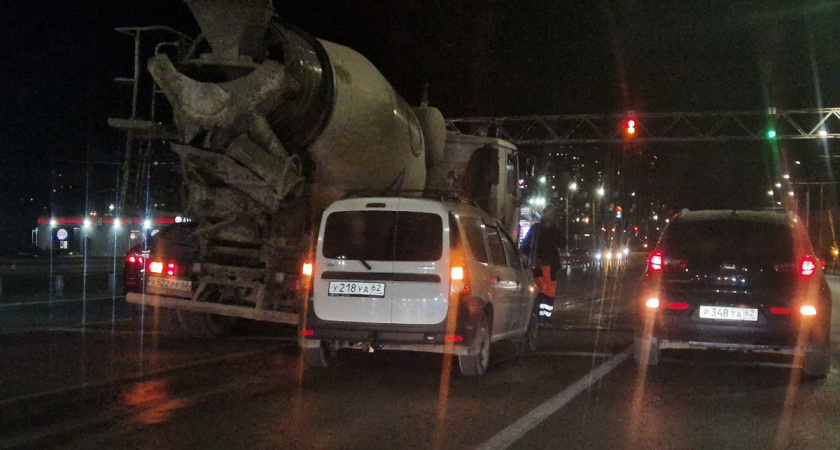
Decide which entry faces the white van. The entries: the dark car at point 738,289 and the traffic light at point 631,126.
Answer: the traffic light

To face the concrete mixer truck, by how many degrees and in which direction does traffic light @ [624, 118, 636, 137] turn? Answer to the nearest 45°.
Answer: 0° — it already faces it

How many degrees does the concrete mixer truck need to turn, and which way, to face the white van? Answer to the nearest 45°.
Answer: approximately 90° to its right

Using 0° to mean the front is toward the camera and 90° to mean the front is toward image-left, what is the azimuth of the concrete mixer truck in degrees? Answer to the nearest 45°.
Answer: approximately 225°

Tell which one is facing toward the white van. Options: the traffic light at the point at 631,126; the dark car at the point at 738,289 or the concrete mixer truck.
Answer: the traffic light

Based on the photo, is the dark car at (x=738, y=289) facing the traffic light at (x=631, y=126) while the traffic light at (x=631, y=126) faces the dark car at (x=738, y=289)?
yes

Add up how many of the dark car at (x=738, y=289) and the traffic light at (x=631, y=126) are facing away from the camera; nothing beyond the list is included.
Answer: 1

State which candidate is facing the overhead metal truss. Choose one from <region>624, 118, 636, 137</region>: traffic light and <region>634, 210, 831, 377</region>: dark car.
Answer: the dark car

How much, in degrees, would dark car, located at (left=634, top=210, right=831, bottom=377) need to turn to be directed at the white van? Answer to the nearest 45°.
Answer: approximately 135° to its left

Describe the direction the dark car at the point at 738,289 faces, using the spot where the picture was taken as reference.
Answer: facing away from the viewer

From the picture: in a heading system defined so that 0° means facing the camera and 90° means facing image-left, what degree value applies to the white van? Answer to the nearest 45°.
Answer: approximately 225°

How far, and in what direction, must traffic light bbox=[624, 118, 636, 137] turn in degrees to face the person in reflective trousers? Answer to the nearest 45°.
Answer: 0° — it already faces them

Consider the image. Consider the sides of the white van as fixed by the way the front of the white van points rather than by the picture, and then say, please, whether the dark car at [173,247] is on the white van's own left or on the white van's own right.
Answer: on the white van's own left

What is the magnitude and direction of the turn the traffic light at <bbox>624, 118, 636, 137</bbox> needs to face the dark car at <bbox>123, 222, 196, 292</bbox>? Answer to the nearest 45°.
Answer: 0° — it already faces it

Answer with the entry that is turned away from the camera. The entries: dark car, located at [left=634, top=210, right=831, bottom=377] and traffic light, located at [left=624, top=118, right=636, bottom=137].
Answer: the dark car
